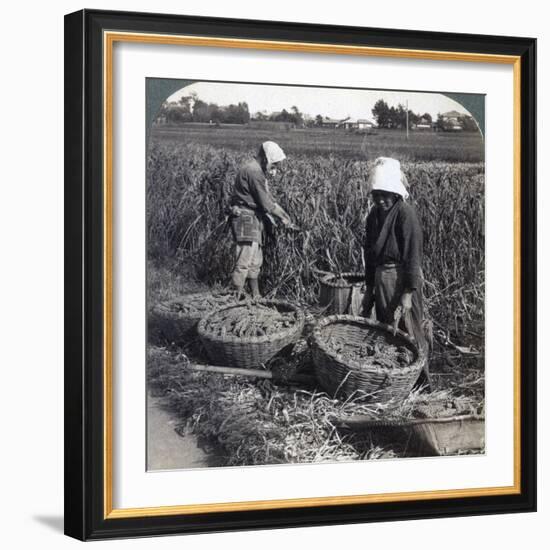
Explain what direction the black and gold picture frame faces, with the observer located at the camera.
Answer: facing the viewer and to the right of the viewer
